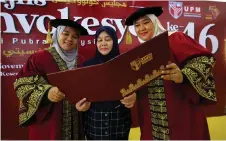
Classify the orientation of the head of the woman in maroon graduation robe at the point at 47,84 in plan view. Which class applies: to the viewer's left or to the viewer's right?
to the viewer's right

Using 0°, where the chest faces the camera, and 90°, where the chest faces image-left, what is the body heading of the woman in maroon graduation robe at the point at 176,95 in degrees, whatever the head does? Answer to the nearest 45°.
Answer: approximately 45°

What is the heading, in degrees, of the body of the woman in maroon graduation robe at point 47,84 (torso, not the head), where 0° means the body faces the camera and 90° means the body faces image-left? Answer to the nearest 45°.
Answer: approximately 315°

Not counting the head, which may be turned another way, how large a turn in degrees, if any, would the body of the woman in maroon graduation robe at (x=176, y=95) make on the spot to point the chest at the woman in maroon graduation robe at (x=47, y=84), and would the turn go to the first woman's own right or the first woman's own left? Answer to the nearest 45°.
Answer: approximately 45° to the first woman's own right
